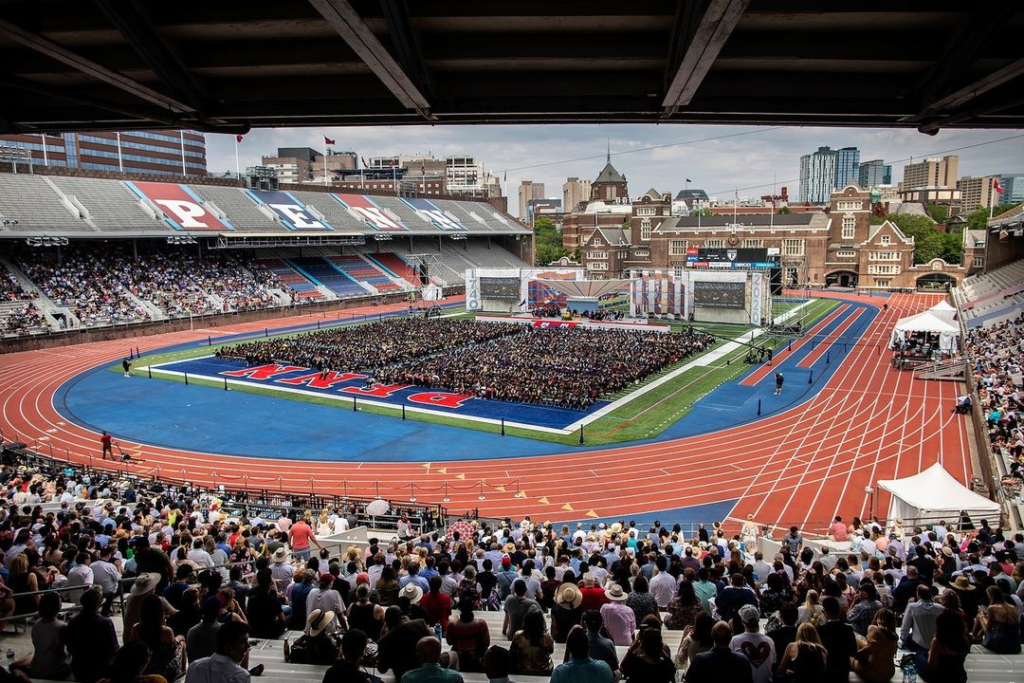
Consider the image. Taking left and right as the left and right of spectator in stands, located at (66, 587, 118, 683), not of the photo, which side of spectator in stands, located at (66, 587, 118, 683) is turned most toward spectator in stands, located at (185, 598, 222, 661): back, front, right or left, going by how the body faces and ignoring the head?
right

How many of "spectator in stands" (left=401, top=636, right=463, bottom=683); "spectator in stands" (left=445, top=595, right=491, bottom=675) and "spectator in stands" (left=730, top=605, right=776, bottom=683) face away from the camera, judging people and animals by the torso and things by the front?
3

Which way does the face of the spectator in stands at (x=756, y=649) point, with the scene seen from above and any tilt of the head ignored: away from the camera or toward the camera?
away from the camera

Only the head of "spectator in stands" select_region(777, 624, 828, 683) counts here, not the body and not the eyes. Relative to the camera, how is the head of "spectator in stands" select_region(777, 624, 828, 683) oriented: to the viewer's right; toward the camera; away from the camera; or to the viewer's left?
away from the camera

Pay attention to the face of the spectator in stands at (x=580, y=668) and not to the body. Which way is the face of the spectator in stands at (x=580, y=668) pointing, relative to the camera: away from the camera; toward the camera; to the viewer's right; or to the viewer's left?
away from the camera

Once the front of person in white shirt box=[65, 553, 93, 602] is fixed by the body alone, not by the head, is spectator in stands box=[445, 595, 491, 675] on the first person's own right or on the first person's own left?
on the first person's own right

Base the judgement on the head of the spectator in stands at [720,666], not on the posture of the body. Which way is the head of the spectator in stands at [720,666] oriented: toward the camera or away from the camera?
away from the camera

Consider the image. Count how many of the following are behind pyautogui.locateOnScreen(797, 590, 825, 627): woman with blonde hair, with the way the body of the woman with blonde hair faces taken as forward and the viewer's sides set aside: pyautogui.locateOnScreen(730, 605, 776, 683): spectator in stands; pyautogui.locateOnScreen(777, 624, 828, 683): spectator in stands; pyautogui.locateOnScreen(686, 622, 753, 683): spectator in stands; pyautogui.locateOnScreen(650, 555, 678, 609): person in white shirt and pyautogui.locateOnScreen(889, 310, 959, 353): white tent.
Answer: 3

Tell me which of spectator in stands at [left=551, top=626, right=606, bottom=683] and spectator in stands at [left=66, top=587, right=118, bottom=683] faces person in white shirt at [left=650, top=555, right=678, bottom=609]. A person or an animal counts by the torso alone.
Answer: spectator in stands at [left=551, top=626, right=606, bottom=683]

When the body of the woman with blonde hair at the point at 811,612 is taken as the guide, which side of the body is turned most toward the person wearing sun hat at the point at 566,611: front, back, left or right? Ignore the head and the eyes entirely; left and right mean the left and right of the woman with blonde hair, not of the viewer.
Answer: left

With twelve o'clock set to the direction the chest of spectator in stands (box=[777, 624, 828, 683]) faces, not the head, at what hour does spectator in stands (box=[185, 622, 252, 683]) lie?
spectator in stands (box=[185, 622, 252, 683]) is roughly at 8 o'clock from spectator in stands (box=[777, 624, 828, 683]).

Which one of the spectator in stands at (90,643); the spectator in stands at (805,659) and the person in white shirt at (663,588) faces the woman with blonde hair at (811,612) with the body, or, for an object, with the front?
the spectator in stands at (805,659)

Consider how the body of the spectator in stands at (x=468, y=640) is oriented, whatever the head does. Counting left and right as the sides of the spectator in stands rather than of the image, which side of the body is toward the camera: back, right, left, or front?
back

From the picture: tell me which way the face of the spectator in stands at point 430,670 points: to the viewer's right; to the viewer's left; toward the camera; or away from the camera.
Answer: away from the camera
